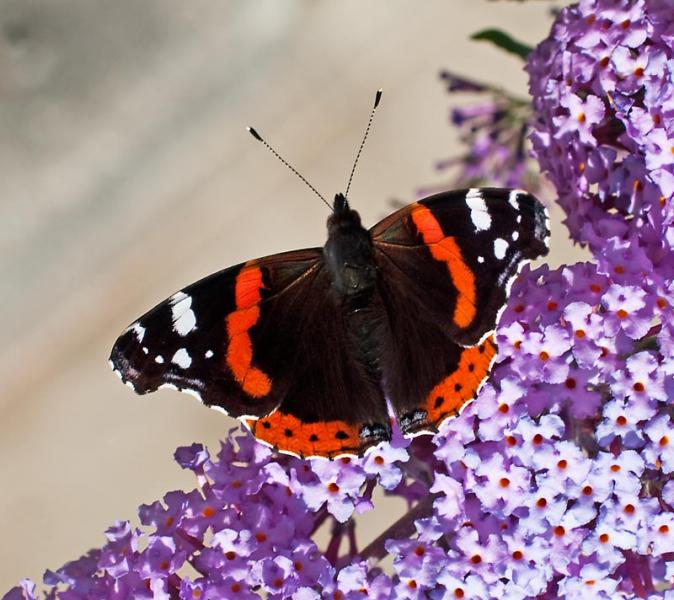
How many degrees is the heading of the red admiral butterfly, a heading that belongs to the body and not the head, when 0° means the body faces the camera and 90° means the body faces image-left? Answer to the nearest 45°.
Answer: approximately 180°
